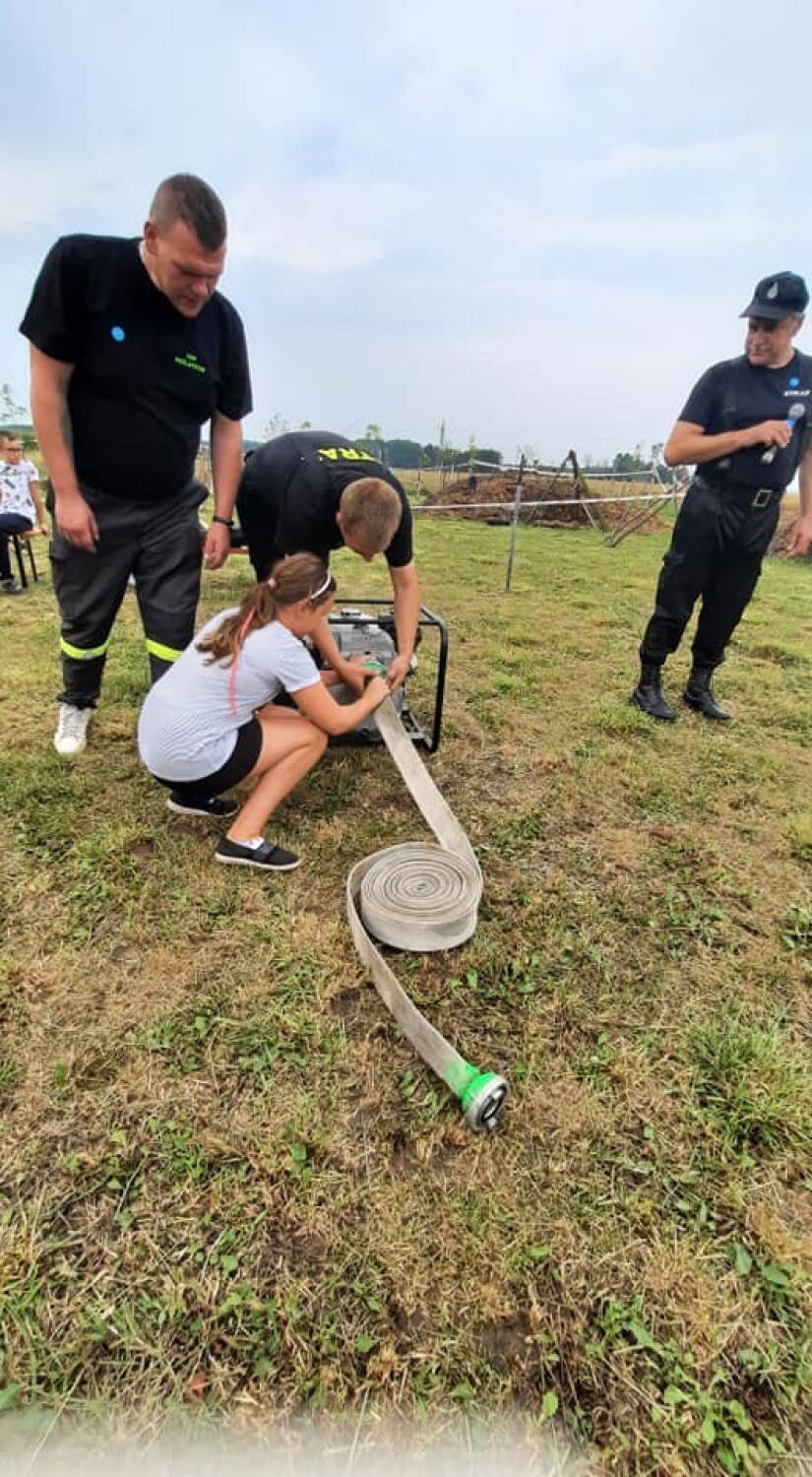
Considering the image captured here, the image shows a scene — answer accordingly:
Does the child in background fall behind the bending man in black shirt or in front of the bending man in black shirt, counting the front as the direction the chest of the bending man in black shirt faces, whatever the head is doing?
behind

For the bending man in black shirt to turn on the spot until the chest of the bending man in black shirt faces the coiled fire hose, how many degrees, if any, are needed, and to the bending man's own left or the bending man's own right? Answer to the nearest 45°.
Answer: approximately 45° to the bending man's own right

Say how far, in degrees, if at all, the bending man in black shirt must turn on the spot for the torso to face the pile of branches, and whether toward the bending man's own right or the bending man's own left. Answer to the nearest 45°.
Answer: approximately 135° to the bending man's own left

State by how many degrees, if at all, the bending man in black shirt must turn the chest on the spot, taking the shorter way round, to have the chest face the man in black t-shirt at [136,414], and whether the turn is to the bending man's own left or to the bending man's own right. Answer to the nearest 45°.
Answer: approximately 135° to the bending man's own right

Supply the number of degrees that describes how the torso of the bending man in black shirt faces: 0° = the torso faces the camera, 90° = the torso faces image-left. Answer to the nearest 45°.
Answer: approximately 315°

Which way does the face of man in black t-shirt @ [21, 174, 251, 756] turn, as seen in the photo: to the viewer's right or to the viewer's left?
to the viewer's right

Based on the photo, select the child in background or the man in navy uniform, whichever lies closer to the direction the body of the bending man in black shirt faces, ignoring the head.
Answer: the man in navy uniform

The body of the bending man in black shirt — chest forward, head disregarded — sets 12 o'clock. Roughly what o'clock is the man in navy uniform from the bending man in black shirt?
The man in navy uniform is roughly at 10 o'clock from the bending man in black shirt.

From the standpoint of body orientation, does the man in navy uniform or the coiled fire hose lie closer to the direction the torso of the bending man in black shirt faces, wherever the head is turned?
the coiled fire hose
